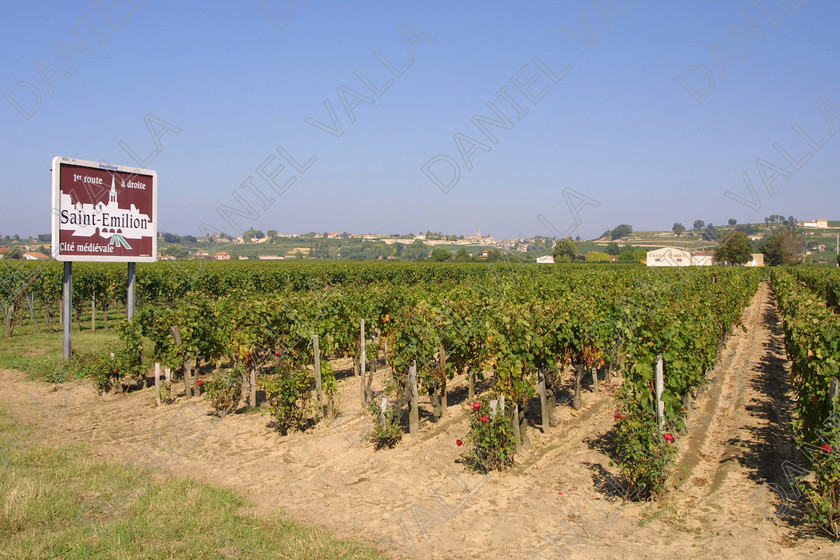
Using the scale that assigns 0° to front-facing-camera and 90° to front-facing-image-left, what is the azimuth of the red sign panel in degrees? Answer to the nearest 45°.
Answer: approximately 315°

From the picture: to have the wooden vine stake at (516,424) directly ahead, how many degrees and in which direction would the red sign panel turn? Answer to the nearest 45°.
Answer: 0° — it already faces it
